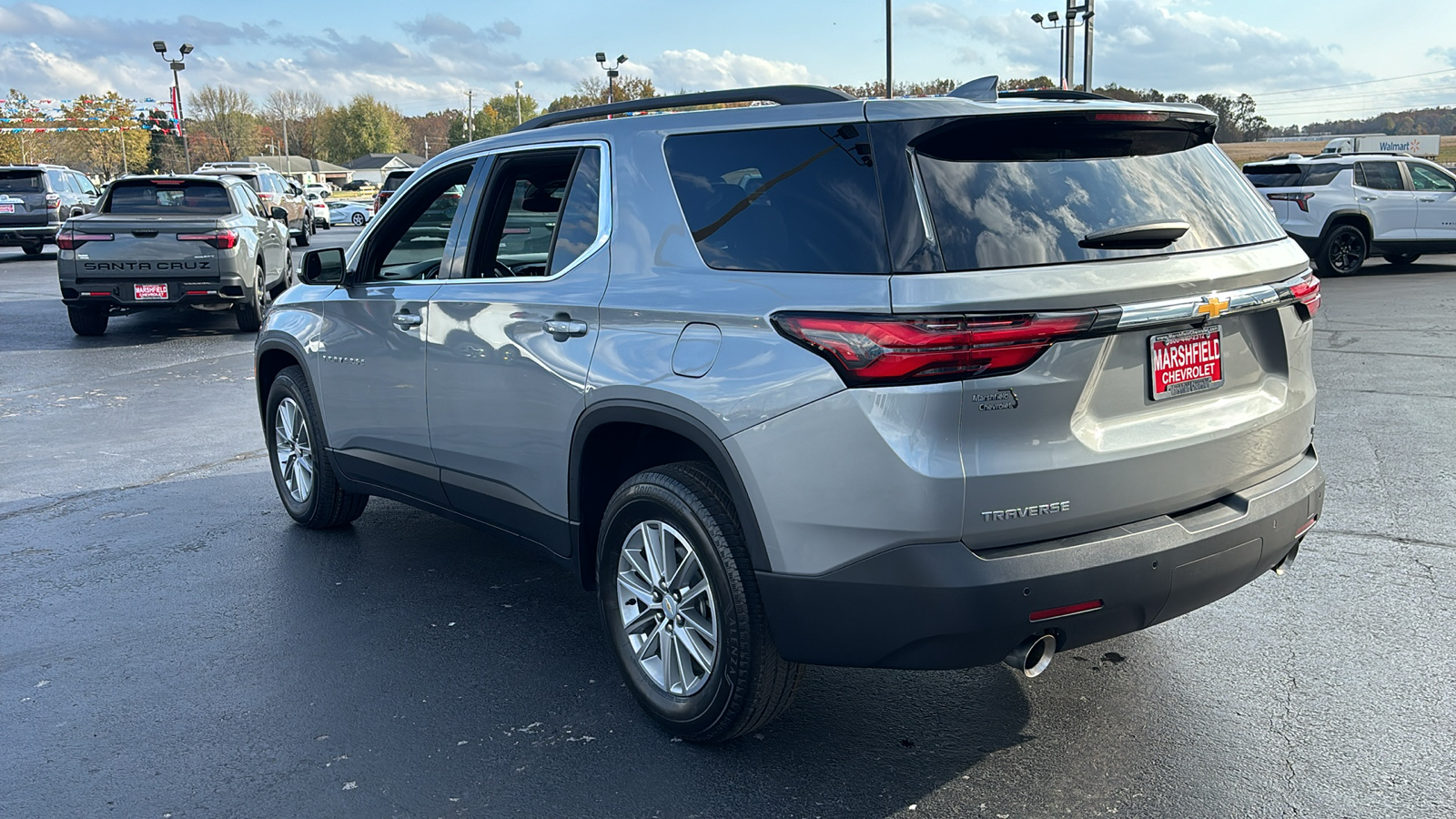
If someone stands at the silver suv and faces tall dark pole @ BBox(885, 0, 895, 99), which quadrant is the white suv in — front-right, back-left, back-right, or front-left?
front-right

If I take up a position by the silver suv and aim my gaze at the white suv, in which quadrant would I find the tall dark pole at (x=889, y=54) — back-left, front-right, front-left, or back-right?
front-left

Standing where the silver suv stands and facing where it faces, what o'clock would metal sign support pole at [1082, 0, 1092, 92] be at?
The metal sign support pole is roughly at 2 o'clock from the silver suv.

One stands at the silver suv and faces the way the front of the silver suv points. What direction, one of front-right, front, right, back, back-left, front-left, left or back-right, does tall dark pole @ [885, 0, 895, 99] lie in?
front-right

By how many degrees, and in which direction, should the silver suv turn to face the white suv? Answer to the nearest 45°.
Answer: approximately 90° to its right

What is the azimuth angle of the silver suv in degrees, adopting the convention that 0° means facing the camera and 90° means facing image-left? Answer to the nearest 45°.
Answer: approximately 135°
